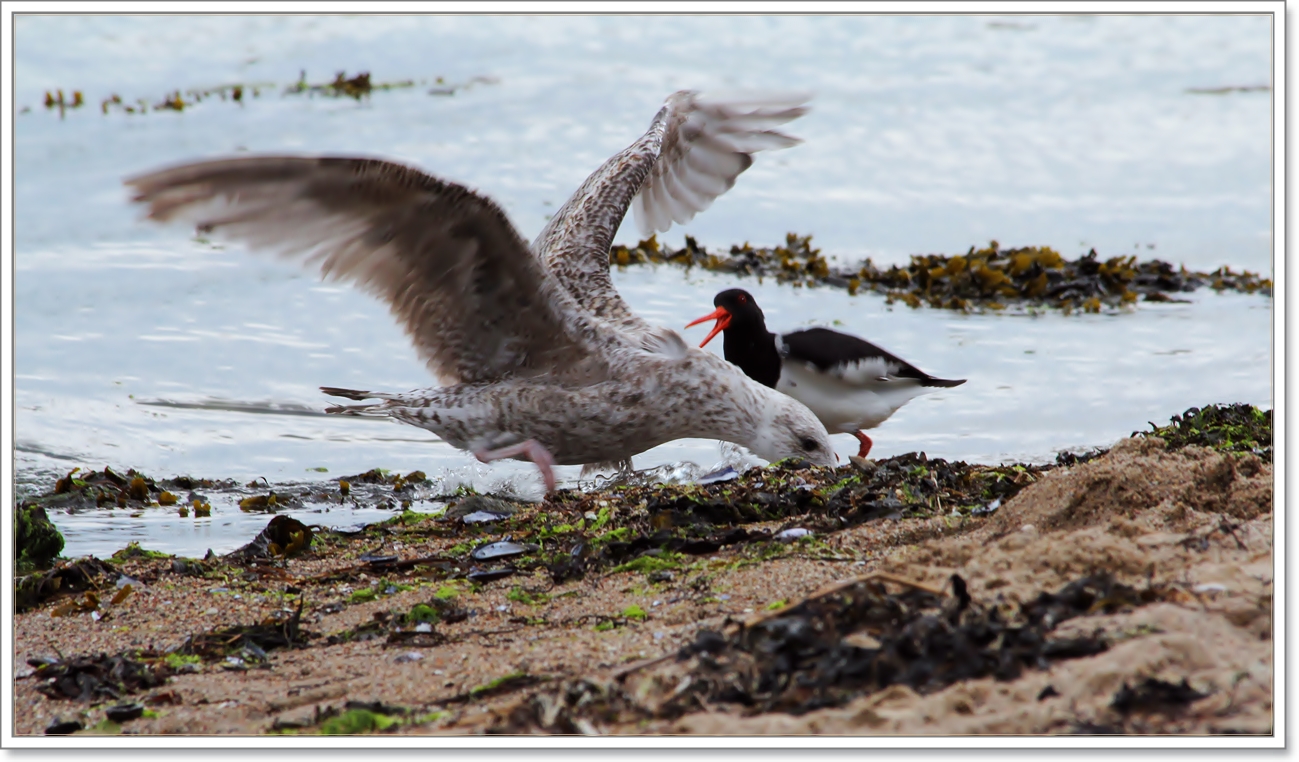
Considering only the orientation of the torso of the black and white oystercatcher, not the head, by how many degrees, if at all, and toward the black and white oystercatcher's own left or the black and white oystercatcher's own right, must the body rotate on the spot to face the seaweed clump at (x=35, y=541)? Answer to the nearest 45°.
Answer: approximately 45° to the black and white oystercatcher's own left

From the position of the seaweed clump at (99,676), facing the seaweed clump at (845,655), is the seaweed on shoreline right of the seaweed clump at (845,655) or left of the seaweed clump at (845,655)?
left

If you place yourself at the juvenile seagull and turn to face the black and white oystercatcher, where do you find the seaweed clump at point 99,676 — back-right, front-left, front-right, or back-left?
back-right

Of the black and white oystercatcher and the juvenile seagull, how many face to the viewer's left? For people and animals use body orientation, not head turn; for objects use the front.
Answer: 1

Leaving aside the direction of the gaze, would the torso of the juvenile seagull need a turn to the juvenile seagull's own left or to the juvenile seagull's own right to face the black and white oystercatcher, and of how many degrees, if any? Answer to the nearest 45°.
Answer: approximately 45° to the juvenile seagull's own left

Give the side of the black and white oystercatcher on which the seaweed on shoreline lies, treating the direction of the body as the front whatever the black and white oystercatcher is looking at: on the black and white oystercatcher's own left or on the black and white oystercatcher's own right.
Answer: on the black and white oystercatcher's own left

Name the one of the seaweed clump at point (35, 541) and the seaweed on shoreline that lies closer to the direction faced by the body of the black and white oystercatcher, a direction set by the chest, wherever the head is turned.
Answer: the seaweed clump

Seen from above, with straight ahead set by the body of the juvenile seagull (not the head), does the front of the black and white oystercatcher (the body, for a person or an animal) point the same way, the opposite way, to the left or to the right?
the opposite way

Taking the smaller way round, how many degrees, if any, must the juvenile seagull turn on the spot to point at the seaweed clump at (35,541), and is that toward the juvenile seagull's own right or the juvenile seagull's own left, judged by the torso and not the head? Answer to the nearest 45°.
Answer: approximately 135° to the juvenile seagull's own right

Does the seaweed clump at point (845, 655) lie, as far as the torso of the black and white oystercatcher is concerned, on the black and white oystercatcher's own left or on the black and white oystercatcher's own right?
on the black and white oystercatcher's own left

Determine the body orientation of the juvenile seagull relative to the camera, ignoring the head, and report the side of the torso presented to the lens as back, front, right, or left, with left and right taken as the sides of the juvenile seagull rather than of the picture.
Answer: right

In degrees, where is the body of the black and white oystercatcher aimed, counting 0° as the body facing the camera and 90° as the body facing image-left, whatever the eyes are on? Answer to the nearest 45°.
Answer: approximately 90°
